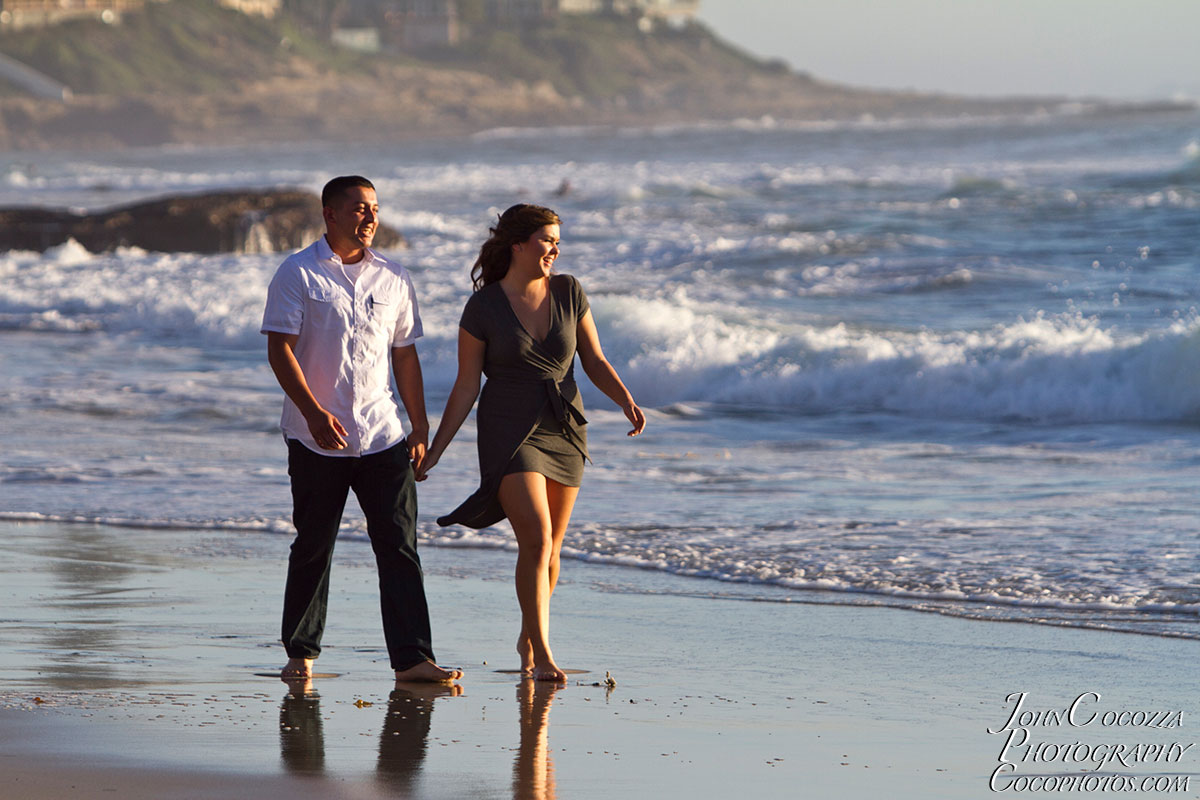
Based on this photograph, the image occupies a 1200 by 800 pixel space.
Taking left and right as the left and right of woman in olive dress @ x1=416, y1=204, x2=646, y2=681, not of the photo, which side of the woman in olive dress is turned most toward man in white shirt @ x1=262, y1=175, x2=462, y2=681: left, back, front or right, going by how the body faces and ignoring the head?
right

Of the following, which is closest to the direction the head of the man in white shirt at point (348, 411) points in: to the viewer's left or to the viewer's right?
to the viewer's right

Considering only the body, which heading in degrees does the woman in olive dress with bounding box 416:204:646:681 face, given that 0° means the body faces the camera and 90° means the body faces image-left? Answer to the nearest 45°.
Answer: approximately 315°

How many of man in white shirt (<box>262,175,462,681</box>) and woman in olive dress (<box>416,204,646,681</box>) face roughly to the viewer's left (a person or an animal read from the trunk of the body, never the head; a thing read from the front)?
0

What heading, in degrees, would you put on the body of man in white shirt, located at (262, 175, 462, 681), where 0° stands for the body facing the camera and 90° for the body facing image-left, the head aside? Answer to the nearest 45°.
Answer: approximately 315°

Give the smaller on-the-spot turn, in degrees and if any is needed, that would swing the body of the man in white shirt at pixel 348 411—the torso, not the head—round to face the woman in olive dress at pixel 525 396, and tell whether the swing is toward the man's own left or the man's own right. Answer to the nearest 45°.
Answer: approximately 45° to the man's own left
